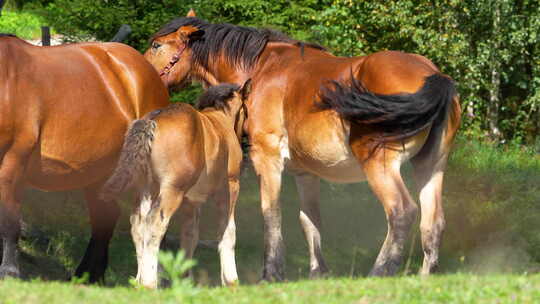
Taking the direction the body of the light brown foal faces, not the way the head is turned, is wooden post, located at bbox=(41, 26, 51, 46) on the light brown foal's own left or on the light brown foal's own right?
on the light brown foal's own left

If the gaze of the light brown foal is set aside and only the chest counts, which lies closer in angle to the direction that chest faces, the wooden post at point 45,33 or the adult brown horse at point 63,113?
the wooden post

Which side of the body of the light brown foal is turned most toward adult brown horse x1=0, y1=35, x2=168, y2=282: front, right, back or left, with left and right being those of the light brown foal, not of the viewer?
left

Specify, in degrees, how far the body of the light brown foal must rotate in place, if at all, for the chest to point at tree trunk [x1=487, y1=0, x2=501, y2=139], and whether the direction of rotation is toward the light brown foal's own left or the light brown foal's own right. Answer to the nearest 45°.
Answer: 0° — it already faces it

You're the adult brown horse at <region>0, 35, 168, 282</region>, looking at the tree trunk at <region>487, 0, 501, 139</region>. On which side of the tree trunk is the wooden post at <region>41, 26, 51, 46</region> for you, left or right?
left

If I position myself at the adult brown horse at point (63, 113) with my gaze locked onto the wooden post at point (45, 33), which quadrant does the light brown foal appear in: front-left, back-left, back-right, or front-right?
back-right

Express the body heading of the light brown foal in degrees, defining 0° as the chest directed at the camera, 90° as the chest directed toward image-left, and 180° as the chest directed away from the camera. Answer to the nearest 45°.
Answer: approximately 225°

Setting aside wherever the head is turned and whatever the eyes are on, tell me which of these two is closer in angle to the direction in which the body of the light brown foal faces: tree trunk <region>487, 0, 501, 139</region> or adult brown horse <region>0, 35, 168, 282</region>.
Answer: the tree trunk
